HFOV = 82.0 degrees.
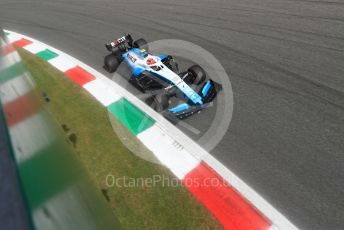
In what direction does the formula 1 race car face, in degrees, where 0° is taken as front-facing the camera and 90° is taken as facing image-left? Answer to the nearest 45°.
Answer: approximately 315°
